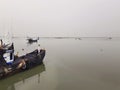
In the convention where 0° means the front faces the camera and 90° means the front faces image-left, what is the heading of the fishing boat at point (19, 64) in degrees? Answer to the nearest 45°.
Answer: approximately 225°
